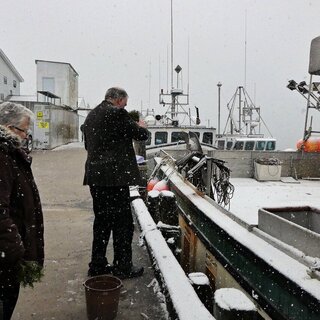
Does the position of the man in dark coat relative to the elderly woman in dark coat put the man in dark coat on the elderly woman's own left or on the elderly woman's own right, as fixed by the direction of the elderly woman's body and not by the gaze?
on the elderly woman's own left

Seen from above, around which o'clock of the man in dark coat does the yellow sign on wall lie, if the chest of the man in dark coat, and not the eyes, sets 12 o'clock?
The yellow sign on wall is roughly at 10 o'clock from the man in dark coat.

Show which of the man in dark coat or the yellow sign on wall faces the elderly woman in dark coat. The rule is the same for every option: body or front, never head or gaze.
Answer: the yellow sign on wall

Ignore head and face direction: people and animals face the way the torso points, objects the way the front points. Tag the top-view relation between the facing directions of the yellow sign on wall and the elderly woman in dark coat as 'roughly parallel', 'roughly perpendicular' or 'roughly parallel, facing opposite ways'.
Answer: roughly perpendicular

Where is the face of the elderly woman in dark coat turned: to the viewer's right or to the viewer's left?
to the viewer's right

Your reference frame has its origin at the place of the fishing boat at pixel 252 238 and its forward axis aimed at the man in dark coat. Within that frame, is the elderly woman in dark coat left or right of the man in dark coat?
left

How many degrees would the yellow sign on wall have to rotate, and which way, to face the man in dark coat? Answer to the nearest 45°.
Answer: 0° — it already faces them

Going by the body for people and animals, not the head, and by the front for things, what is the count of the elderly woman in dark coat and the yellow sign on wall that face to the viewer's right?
1

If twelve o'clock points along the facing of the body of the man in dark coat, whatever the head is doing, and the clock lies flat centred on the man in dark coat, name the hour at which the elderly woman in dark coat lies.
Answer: The elderly woman in dark coat is roughly at 5 o'clock from the man in dark coat.

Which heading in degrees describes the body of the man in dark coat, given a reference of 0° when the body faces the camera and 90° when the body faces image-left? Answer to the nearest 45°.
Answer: approximately 225°

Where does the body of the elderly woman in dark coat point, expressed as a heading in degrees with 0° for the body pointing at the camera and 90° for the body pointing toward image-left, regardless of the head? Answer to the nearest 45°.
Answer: approximately 270°
